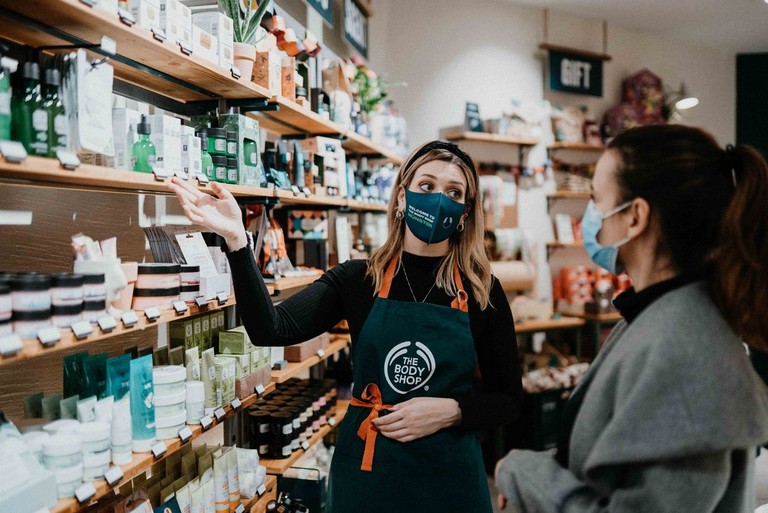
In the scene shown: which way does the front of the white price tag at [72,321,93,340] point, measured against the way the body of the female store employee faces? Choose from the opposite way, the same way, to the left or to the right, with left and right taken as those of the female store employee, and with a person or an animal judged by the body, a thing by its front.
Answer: to the left

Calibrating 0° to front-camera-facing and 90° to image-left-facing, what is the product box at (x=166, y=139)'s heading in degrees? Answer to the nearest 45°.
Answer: approximately 315°

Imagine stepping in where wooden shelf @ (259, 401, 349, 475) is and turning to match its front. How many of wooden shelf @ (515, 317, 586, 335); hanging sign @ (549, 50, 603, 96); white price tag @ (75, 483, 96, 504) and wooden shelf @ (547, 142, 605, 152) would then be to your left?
3

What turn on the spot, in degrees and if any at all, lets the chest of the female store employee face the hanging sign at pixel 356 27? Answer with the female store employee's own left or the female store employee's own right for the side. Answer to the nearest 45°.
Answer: approximately 180°

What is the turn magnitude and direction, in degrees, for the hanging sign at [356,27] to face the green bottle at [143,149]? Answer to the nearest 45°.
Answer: approximately 45° to its right

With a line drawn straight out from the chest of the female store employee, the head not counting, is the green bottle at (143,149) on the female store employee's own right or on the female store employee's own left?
on the female store employee's own right

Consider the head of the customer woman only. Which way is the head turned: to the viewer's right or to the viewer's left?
to the viewer's left

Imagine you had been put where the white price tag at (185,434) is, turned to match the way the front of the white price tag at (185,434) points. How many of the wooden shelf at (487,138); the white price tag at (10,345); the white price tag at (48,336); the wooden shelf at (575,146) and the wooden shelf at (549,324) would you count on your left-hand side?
3
